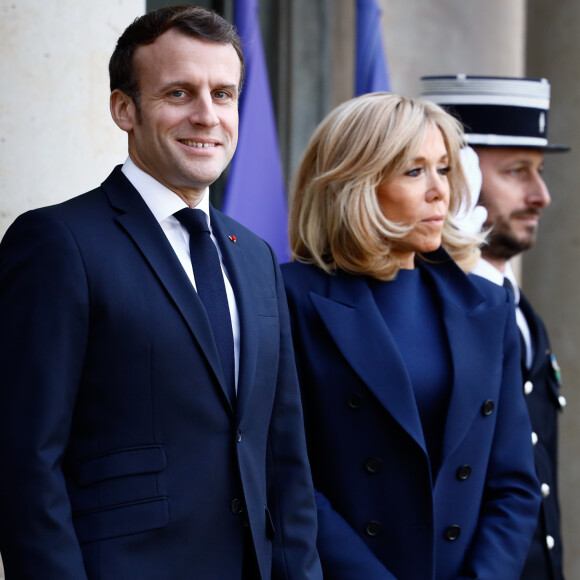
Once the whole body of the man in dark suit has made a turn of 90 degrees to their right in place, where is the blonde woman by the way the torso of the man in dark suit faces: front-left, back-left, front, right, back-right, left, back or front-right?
back

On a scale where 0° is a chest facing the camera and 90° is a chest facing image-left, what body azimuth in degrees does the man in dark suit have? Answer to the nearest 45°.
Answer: approximately 315°

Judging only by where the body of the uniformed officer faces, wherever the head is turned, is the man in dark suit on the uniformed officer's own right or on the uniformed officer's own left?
on the uniformed officer's own right

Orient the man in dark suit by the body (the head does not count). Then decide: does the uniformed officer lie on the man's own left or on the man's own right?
on the man's own left
